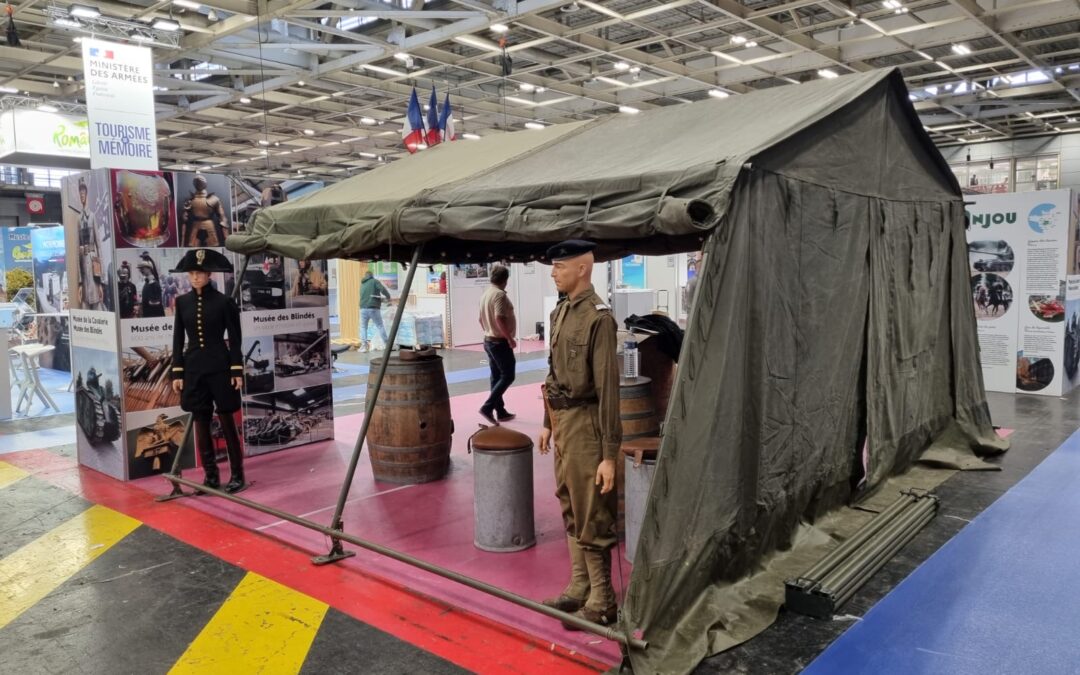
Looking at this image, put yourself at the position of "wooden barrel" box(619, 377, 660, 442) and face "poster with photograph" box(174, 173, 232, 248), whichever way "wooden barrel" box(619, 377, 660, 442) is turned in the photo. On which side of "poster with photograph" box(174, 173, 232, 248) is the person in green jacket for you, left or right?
right

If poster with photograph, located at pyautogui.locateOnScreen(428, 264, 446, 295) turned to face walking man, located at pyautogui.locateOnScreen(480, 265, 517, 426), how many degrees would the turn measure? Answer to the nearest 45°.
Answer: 0° — it already faces them

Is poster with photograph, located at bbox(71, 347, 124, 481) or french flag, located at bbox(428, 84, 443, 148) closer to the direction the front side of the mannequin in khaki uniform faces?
the poster with photograph

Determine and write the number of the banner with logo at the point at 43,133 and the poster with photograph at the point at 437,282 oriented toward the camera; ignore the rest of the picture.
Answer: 2

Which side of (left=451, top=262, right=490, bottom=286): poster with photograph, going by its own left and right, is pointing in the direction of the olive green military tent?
front

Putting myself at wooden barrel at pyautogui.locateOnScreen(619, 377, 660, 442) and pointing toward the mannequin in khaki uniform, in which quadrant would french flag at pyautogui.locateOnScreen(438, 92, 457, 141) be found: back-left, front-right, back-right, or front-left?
back-right

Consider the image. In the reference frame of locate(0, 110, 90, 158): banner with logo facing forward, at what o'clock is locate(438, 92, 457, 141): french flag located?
The french flag is roughly at 11 o'clock from the banner with logo.

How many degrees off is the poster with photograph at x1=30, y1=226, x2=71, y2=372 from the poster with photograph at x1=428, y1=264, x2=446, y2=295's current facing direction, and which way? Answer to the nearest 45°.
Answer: approximately 90° to its right

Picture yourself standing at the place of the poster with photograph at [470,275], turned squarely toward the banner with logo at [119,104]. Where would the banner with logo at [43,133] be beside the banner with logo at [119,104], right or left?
right

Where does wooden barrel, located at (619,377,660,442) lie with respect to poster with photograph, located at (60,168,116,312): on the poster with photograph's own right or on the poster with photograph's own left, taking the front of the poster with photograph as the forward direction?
on the poster with photograph's own left

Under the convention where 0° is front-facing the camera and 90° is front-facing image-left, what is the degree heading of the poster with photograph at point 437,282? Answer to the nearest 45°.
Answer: approximately 0°

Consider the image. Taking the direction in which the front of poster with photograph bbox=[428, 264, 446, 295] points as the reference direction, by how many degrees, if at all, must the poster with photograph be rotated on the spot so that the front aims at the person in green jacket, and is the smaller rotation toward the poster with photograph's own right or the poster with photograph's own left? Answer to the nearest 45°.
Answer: approximately 45° to the poster with photograph's own right
